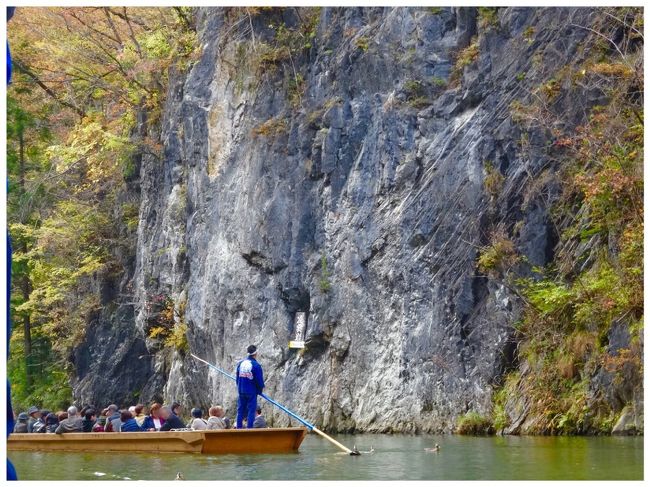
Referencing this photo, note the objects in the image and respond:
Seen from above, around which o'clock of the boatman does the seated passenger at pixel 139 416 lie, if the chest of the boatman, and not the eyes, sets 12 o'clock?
The seated passenger is roughly at 9 o'clock from the boatman.

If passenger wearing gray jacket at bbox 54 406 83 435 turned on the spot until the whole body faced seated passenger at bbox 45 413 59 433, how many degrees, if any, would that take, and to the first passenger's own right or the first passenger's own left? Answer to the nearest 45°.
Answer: approximately 90° to the first passenger's own left

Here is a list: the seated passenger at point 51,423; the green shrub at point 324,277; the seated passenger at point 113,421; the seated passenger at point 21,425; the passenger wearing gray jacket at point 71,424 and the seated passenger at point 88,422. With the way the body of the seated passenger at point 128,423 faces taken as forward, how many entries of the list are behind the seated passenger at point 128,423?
0

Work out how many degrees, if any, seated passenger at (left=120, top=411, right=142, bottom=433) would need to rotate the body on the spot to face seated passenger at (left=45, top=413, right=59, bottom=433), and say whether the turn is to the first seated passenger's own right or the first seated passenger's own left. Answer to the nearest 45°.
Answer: approximately 45° to the first seated passenger's own left

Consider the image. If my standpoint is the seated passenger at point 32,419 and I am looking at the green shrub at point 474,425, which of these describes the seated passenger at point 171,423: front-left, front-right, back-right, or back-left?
front-right

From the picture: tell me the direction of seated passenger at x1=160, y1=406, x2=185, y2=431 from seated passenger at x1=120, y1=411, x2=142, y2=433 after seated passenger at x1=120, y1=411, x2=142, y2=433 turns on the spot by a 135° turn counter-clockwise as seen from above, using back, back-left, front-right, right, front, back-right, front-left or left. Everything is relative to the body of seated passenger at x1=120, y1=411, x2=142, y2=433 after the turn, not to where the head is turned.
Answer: left

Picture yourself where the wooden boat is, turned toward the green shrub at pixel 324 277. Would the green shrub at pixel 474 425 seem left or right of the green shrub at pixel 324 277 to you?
right
